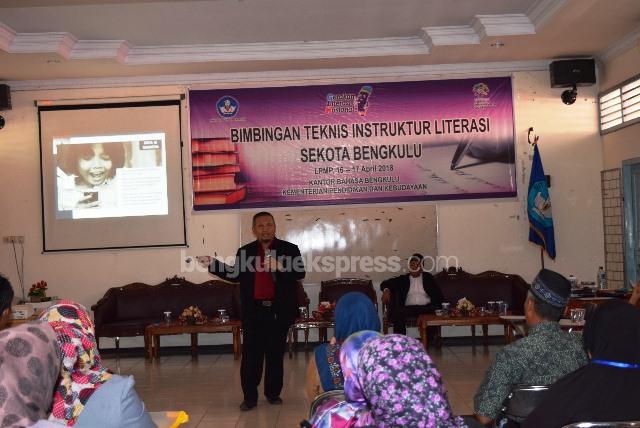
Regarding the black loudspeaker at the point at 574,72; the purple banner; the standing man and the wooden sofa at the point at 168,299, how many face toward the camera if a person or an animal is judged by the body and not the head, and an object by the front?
4

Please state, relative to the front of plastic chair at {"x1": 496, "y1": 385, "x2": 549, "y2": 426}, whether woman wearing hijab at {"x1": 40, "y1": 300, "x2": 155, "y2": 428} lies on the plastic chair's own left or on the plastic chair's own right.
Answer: on the plastic chair's own left

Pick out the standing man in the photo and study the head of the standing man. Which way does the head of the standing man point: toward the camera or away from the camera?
toward the camera

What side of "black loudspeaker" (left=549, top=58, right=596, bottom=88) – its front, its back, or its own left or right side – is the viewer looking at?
front

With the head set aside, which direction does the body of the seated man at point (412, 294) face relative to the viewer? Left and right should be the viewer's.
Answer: facing the viewer

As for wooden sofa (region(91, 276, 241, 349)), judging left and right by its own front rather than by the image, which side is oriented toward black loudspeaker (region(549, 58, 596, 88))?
left

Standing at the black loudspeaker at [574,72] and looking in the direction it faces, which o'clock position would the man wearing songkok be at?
The man wearing songkok is roughly at 12 o'clock from the black loudspeaker.

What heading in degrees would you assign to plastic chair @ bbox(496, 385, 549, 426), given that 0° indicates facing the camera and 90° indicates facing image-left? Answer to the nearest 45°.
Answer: approximately 135°

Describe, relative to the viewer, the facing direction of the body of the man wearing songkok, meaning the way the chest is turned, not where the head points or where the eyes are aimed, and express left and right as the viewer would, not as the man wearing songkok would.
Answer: facing away from the viewer and to the left of the viewer

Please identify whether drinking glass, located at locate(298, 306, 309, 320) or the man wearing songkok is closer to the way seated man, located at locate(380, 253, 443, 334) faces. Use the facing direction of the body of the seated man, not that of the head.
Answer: the man wearing songkok

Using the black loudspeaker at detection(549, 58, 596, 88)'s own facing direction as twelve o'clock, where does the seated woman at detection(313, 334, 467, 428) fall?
The seated woman is roughly at 12 o'clock from the black loudspeaker.

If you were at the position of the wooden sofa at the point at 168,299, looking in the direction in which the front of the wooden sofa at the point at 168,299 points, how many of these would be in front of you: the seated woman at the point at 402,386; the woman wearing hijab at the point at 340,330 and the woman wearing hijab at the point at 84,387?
3

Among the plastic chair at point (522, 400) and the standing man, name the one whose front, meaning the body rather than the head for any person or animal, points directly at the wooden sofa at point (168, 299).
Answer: the plastic chair

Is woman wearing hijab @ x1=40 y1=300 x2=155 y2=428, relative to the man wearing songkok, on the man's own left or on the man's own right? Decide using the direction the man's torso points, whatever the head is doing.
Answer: on the man's own left

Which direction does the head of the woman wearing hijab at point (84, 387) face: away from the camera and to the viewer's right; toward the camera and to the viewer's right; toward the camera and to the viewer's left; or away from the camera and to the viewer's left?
away from the camera and to the viewer's right
